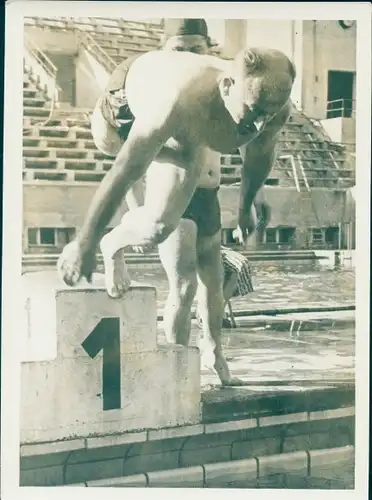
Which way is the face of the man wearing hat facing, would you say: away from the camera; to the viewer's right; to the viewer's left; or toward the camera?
toward the camera

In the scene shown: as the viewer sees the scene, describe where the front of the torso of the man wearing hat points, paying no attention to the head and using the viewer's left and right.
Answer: facing the viewer

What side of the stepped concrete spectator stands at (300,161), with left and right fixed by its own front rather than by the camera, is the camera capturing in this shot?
front

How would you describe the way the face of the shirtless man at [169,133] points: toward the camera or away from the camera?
toward the camera
